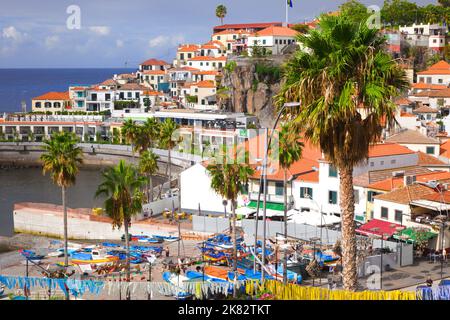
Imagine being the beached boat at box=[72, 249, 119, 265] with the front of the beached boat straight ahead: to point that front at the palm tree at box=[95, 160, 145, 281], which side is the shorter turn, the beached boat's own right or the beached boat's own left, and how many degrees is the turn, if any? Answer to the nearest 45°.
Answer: approximately 90° to the beached boat's own right

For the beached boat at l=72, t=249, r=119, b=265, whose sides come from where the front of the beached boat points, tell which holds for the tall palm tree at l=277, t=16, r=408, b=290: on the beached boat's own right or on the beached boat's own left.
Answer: on the beached boat's own right
